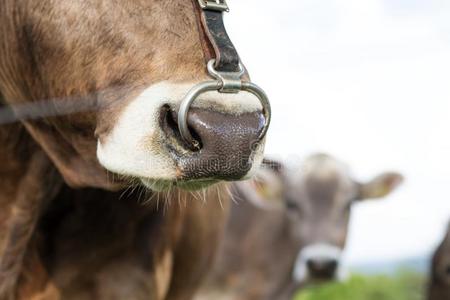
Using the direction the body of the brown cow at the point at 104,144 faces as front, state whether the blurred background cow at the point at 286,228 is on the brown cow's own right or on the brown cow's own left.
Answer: on the brown cow's own left

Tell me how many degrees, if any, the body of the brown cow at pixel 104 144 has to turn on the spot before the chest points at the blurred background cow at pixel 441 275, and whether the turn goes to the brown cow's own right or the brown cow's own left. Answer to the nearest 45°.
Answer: approximately 90° to the brown cow's own left

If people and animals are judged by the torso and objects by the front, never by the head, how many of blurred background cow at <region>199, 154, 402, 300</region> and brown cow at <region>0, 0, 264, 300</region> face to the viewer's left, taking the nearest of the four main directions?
0

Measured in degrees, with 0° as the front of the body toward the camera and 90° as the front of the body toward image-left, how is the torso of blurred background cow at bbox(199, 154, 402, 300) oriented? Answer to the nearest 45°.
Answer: approximately 315°

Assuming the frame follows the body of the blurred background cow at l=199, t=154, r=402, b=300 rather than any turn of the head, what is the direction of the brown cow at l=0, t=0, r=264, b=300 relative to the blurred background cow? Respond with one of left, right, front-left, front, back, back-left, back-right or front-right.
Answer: front-right

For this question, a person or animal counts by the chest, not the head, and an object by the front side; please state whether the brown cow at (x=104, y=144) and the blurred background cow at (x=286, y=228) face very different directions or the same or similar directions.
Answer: same or similar directions
